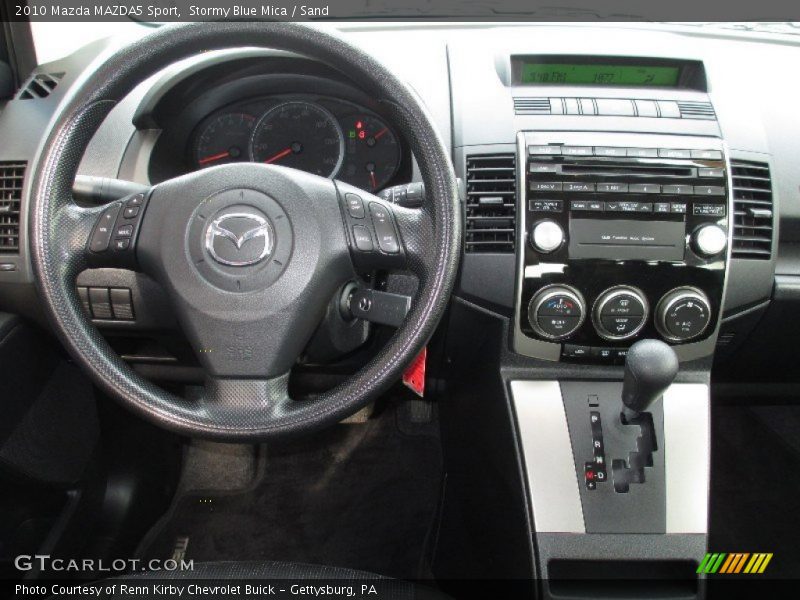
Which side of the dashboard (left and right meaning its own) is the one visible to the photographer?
front
